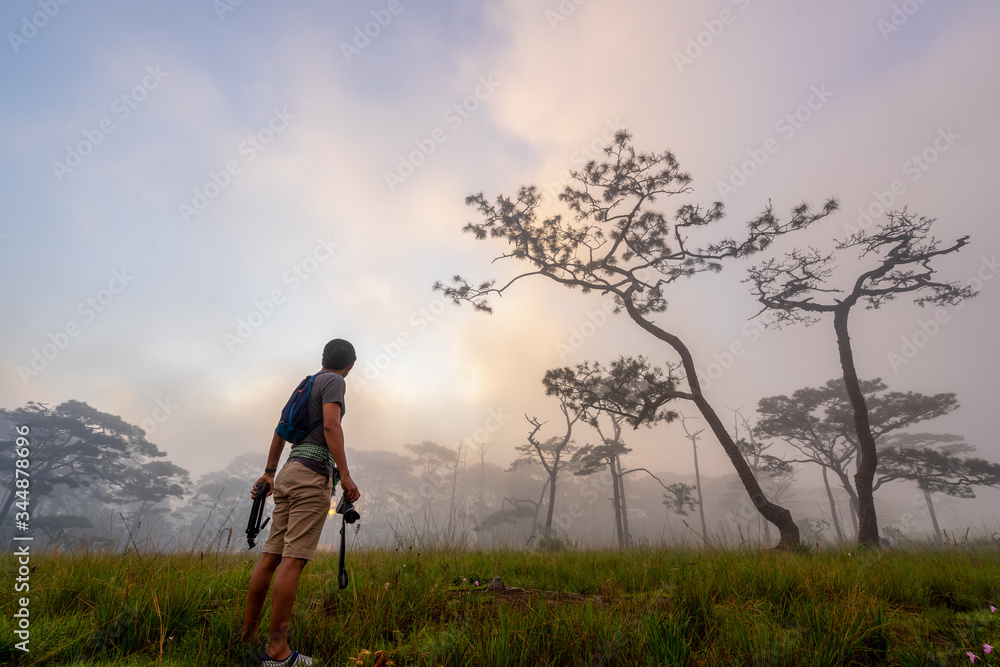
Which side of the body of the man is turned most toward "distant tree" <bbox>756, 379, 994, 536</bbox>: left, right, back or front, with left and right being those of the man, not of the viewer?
front

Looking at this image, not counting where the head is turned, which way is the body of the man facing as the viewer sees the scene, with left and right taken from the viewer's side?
facing away from the viewer and to the right of the viewer

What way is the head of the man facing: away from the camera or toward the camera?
away from the camera

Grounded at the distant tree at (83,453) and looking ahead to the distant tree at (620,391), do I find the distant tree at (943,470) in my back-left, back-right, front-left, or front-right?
front-left

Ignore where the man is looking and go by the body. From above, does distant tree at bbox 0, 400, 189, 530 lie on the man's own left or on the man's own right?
on the man's own left

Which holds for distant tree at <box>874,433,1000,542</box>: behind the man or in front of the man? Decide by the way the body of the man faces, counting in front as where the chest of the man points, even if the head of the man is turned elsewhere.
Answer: in front

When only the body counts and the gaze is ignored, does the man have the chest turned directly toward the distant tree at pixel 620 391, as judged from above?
yes

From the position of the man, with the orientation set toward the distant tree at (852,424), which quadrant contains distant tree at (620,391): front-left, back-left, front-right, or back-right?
front-left
